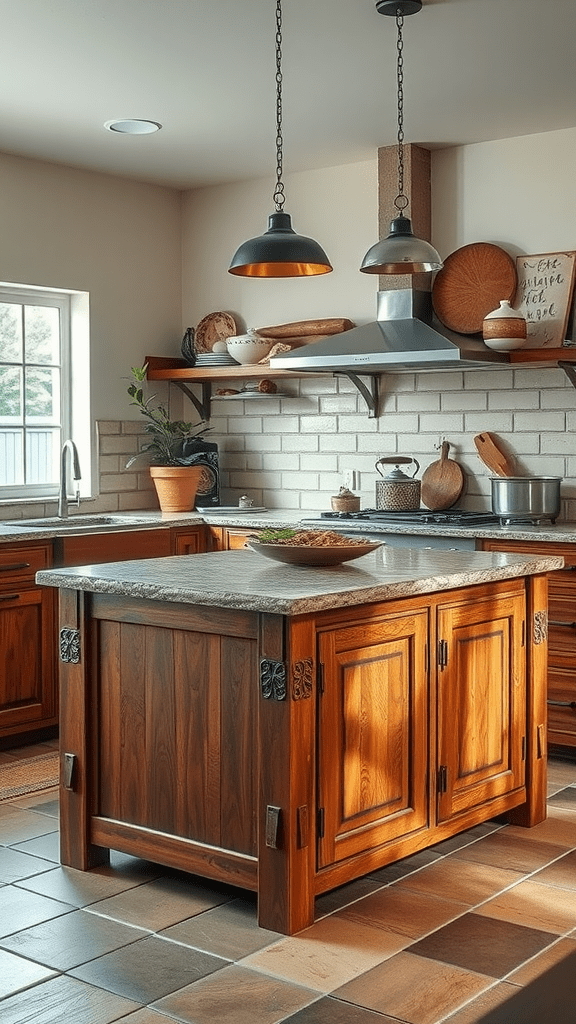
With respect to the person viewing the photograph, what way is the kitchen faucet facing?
facing the viewer and to the right of the viewer

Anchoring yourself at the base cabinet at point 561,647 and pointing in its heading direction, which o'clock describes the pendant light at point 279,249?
The pendant light is roughly at 1 o'clock from the base cabinet.

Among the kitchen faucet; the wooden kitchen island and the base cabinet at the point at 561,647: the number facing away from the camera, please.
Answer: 0

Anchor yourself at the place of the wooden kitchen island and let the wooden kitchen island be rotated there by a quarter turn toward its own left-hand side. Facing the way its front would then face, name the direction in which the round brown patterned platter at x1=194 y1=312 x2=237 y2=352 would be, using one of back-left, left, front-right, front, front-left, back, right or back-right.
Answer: front-left

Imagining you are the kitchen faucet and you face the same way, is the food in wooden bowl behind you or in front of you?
in front

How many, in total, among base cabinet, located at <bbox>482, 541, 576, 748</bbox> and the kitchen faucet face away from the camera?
0

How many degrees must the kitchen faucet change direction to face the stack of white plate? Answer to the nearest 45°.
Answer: approximately 90° to its left
